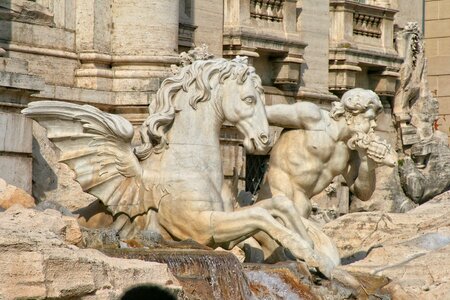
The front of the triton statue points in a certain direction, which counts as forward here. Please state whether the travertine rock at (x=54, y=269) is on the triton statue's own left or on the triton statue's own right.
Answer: on the triton statue's own right

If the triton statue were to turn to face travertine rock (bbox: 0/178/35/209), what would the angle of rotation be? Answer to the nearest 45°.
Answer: approximately 90° to its right

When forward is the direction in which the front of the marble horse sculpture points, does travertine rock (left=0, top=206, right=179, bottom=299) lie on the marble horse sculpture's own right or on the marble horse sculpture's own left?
on the marble horse sculpture's own right

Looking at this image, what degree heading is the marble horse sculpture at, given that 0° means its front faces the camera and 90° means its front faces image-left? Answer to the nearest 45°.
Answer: approximately 270°

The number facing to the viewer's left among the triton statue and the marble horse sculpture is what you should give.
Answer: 0
